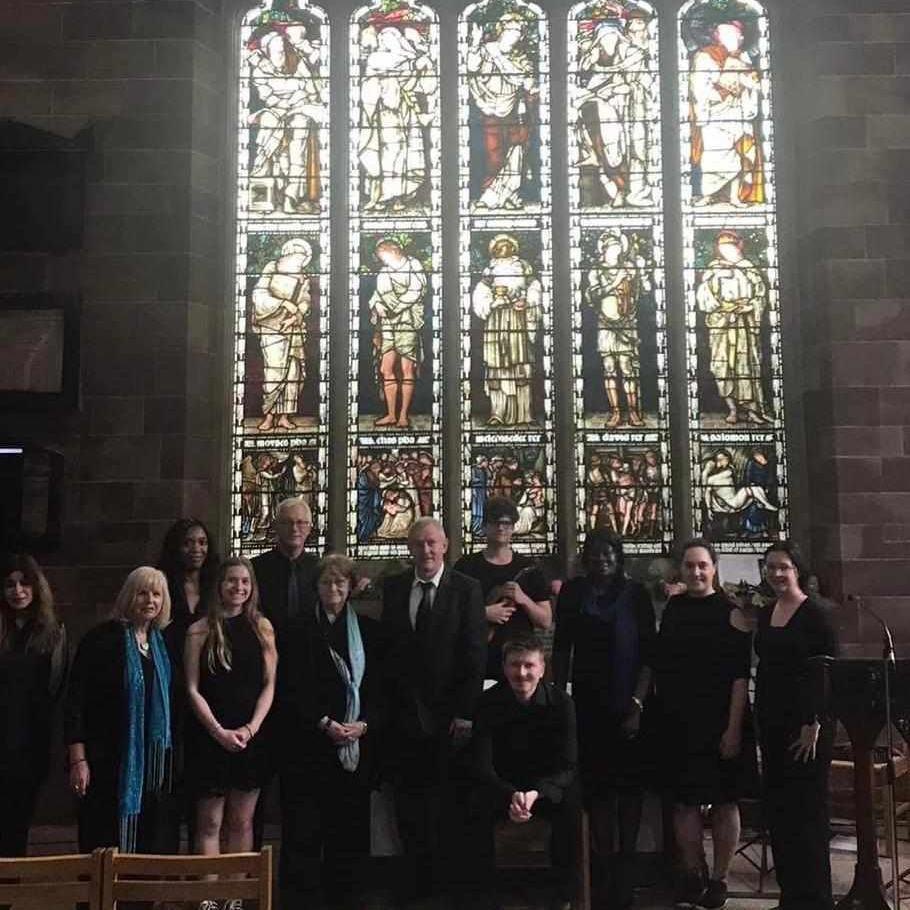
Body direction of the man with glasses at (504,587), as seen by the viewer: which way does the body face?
toward the camera

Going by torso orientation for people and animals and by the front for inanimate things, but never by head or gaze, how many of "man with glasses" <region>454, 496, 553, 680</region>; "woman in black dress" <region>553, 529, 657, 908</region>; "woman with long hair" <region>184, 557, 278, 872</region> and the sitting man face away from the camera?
0

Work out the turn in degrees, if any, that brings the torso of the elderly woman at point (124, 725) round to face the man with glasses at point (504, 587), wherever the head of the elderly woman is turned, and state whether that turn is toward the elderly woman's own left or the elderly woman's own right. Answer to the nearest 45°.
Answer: approximately 45° to the elderly woman's own left

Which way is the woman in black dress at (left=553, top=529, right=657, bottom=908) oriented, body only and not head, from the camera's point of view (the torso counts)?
toward the camera

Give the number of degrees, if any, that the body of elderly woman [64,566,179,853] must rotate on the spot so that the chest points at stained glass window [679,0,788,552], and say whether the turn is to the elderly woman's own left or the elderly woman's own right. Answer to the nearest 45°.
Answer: approximately 90° to the elderly woman's own left

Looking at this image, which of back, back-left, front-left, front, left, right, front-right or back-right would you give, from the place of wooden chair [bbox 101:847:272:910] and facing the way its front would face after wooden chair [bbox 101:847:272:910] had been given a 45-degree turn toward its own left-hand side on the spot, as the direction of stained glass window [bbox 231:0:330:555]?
front-right

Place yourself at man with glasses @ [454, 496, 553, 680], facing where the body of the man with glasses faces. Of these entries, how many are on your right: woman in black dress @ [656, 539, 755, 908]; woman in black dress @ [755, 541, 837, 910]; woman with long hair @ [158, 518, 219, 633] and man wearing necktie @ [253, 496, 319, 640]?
2

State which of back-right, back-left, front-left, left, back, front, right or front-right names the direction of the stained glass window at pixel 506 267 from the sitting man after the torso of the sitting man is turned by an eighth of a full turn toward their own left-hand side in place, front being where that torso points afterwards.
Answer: back-left

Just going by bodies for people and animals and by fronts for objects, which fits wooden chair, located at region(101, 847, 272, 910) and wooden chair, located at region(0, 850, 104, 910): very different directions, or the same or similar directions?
same or similar directions

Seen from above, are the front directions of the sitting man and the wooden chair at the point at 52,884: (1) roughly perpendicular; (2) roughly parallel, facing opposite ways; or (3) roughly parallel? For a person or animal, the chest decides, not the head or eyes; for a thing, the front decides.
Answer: roughly parallel, facing opposite ways

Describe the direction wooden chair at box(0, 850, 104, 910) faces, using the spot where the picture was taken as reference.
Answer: facing away from the viewer

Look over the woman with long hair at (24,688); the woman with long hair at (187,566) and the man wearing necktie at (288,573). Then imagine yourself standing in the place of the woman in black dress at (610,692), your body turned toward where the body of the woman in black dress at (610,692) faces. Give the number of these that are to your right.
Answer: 3

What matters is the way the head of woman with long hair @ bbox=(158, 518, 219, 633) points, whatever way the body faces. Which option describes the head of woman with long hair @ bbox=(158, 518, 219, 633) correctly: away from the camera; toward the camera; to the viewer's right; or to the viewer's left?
toward the camera

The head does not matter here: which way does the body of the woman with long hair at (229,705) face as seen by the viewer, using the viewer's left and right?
facing the viewer

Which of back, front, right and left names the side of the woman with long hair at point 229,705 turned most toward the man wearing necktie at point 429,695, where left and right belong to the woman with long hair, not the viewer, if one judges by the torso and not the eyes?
left
